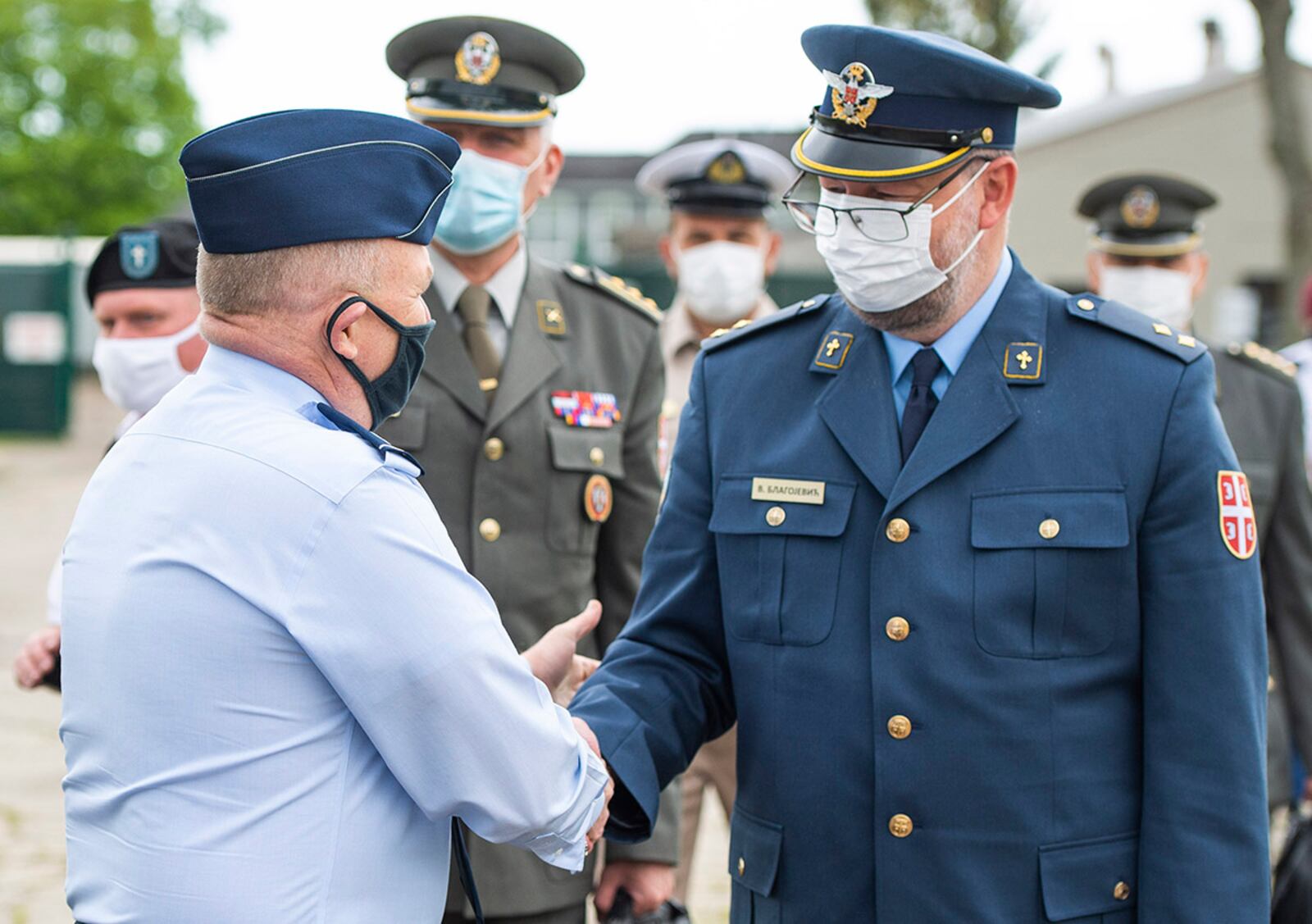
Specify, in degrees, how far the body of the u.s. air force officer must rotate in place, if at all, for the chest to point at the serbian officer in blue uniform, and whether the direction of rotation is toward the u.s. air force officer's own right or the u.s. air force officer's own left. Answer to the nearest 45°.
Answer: approximately 45° to the u.s. air force officer's own right

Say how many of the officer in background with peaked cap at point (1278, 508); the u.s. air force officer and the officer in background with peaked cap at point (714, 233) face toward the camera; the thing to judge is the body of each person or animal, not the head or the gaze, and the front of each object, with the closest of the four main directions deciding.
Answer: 2

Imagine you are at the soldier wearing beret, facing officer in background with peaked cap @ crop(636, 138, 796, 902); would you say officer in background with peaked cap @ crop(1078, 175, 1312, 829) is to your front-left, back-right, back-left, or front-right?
front-right

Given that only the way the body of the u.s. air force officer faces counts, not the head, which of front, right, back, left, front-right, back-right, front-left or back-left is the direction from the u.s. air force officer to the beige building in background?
front

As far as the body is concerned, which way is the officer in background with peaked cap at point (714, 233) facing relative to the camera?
toward the camera

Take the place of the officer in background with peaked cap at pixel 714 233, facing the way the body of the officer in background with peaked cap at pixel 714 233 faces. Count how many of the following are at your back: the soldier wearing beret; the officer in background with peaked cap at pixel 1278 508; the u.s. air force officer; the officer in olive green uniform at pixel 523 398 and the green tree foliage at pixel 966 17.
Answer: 1

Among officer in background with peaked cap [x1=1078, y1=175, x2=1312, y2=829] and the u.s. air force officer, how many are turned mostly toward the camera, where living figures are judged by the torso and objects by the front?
1

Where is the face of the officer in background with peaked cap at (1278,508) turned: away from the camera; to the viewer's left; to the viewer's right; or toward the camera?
toward the camera

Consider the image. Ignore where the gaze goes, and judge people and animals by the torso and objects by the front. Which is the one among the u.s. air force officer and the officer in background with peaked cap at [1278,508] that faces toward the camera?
the officer in background with peaked cap

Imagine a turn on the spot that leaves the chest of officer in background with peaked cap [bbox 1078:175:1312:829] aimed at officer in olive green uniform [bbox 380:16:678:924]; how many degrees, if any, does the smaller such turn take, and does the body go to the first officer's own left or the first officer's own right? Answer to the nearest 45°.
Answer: approximately 45° to the first officer's own right

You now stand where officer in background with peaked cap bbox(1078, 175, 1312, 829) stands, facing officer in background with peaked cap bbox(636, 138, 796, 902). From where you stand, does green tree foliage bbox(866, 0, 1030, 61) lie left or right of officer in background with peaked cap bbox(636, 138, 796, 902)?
right

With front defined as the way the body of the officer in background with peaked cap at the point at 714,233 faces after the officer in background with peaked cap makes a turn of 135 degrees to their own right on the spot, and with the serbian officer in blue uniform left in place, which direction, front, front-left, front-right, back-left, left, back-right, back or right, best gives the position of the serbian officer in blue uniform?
back-left

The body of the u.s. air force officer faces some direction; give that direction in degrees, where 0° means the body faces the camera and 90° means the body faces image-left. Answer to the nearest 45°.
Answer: approximately 225°

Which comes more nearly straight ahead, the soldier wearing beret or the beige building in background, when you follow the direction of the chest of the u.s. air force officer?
the beige building in background

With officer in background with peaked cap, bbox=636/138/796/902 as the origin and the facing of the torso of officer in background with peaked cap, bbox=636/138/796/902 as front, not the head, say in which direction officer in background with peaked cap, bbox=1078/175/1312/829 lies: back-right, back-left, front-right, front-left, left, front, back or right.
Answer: front-left

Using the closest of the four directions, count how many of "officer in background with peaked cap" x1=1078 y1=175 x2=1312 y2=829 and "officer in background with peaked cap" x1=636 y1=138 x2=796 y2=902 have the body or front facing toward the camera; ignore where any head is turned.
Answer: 2

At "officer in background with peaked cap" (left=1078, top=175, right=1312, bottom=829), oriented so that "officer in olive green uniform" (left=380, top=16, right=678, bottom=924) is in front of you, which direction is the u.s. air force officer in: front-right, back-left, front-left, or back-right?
front-left

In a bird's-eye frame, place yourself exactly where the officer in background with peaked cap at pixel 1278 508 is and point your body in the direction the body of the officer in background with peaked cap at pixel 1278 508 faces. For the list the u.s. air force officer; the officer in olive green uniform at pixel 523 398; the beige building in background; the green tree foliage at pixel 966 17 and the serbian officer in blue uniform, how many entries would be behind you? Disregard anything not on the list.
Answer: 2

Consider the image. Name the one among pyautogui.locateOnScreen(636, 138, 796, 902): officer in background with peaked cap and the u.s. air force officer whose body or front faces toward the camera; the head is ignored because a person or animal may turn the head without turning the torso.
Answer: the officer in background with peaked cap

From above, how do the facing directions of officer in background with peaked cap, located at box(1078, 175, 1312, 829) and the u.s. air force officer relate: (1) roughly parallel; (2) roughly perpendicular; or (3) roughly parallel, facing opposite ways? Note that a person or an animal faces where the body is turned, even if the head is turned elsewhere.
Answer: roughly parallel, facing opposite ways

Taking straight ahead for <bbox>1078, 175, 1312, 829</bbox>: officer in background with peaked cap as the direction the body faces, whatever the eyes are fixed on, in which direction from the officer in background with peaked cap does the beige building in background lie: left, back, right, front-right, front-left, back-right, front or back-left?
back

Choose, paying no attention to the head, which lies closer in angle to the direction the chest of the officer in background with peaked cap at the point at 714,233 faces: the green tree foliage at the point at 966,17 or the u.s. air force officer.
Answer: the u.s. air force officer

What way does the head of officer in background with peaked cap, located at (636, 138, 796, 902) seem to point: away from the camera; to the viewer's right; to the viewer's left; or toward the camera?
toward the camera
